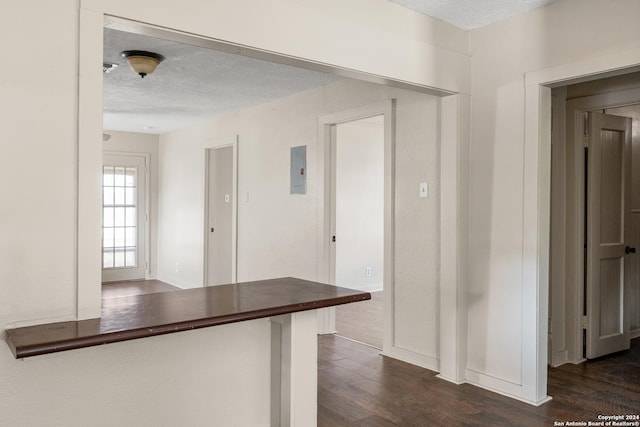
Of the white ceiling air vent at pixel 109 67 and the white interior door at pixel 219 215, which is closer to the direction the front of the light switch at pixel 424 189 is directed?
the white ceiling air vent

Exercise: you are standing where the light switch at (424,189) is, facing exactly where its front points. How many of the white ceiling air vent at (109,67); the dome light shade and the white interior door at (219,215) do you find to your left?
0

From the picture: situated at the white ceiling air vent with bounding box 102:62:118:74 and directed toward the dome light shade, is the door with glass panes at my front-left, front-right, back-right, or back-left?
back-left

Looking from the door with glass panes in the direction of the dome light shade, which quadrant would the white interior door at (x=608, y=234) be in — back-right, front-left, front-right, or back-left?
front-left

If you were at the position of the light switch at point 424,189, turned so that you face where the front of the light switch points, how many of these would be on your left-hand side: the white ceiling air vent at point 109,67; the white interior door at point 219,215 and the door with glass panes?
0

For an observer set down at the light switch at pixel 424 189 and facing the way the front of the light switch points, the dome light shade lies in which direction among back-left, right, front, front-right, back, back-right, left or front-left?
front-right

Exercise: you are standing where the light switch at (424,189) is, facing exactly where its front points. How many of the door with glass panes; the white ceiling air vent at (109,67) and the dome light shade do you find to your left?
0

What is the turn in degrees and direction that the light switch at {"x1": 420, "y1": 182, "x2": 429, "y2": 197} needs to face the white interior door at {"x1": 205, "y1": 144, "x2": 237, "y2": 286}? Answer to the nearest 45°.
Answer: approximately 90° to its right

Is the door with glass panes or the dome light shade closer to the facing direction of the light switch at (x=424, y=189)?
the dome light shade

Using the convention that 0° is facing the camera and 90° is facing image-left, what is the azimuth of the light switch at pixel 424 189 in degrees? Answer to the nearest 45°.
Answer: approximately 45°

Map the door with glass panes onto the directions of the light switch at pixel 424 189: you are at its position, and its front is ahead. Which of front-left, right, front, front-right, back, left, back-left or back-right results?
right

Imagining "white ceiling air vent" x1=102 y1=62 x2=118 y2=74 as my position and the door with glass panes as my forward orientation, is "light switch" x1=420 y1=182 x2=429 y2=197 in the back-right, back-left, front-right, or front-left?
back-right

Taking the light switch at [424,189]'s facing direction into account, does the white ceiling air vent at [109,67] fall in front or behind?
in front
